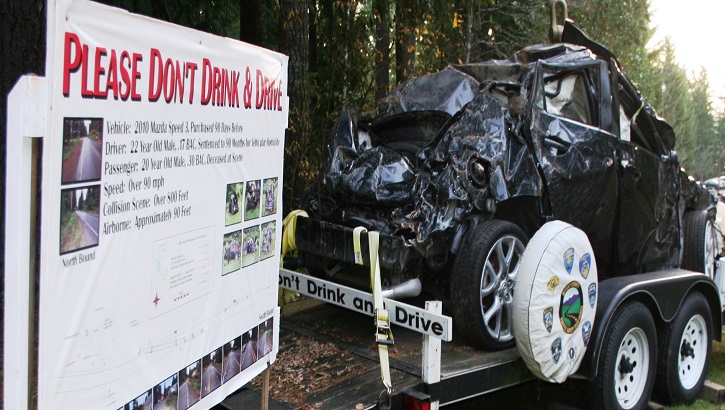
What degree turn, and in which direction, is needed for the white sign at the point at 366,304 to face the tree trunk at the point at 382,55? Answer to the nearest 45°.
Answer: approximately 135° to its right

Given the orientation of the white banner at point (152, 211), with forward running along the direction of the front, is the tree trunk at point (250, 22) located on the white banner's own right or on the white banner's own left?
on the white banner's own left

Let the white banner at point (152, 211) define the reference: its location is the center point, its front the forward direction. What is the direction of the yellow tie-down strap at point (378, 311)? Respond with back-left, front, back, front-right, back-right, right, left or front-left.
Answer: left

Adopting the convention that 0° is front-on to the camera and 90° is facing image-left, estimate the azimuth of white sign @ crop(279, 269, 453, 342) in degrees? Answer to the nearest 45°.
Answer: approximately 45°

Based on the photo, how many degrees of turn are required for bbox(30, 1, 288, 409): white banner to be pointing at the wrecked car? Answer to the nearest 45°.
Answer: approximately 90° to its left

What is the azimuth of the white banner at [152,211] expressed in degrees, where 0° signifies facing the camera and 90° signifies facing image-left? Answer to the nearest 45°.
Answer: approximately 315°
